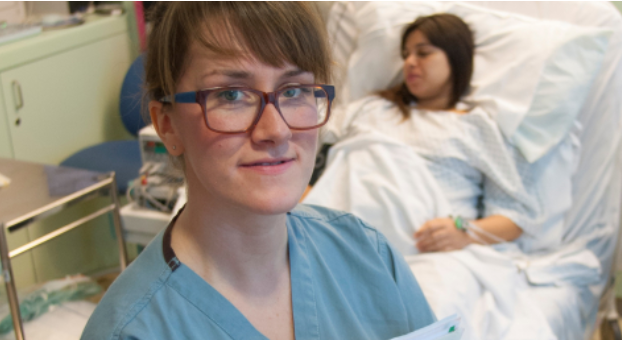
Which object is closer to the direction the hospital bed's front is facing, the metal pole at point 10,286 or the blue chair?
the metal pole

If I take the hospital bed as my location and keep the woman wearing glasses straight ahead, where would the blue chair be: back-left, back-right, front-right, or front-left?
front-right

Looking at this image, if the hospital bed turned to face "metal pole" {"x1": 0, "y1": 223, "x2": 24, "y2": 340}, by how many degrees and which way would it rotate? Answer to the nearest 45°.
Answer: approximately 45° to its right

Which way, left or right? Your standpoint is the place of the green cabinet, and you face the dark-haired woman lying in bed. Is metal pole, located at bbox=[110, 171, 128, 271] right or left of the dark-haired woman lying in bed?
right

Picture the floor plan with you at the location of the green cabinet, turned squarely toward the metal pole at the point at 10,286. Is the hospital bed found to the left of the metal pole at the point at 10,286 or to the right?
left

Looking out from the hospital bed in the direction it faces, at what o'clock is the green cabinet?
The green cabinet is roughly at 3 o'clock from the hospital bed.

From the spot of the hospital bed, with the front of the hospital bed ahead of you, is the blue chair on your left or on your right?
on your right

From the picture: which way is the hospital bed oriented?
toward the camera

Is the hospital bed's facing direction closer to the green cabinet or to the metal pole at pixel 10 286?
the metal pole

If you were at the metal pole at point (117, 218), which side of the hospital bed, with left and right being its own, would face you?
right

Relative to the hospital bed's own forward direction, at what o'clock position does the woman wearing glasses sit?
The woman wearing glasses is roughly at 1 o'clock from the hospital bed.
